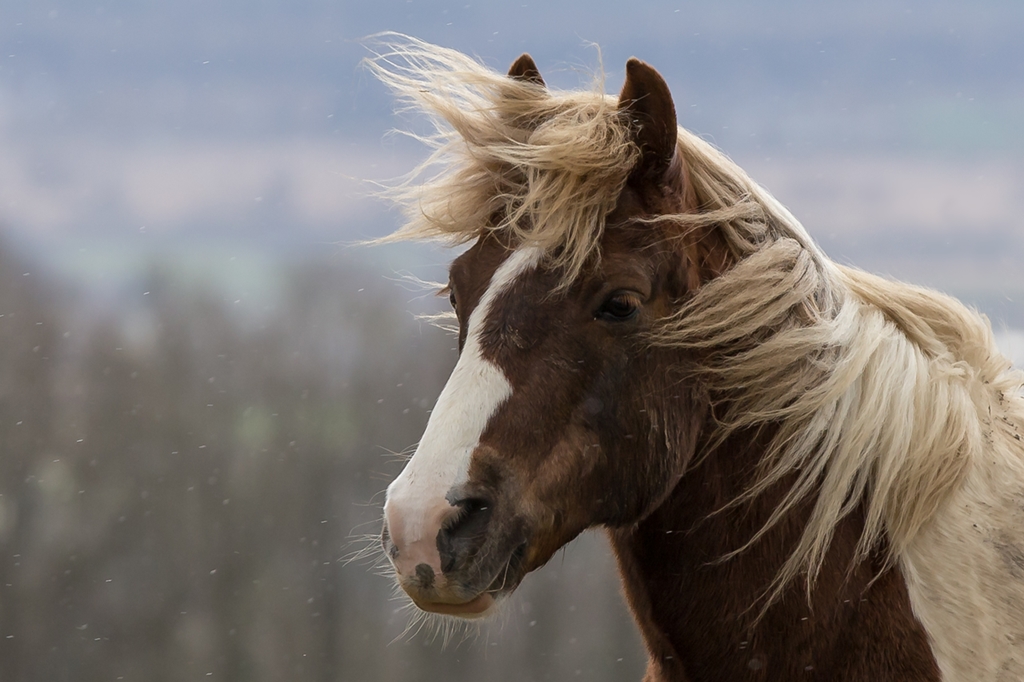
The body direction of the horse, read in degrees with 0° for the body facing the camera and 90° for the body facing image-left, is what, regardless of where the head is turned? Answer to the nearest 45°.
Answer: approximately 45°
